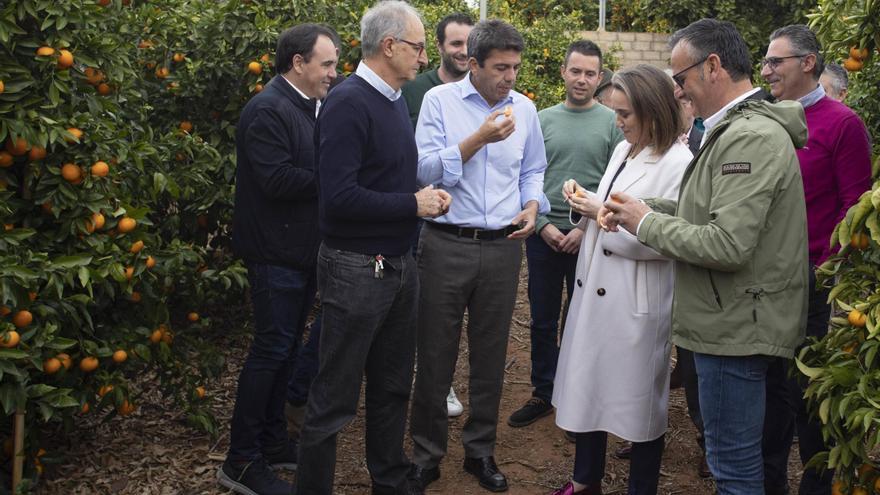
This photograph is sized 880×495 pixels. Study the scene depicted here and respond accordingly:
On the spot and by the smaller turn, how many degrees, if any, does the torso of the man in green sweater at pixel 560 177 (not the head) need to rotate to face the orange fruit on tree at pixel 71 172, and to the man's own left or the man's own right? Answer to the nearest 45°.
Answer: approximately 45° to the man's own right

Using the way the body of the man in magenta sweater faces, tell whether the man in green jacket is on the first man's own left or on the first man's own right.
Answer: on the first man's own left

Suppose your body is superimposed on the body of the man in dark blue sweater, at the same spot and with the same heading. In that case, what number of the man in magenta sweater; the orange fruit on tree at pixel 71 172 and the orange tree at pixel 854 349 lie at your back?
1

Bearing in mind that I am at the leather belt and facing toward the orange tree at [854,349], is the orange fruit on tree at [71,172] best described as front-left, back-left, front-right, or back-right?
back-right

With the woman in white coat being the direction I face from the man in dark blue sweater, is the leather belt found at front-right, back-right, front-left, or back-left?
front-left

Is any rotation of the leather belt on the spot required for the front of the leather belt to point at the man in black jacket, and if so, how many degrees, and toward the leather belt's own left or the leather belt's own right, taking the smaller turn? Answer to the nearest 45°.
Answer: approximately 90° to the leather belt's own right

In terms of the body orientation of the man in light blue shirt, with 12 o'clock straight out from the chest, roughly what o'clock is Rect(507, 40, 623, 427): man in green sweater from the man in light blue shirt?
The man in green sweater is roughly at 7 o'clock from the man in light blue shirt.

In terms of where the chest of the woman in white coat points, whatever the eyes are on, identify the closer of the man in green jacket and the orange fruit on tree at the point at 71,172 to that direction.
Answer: the orange fruit on tree

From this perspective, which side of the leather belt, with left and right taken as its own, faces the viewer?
front

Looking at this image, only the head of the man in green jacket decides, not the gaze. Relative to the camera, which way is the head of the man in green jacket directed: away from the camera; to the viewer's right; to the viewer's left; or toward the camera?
to the viewer's left

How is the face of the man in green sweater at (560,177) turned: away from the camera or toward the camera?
toward the camera

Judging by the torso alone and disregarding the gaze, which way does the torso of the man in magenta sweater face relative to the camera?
to the viewer's left

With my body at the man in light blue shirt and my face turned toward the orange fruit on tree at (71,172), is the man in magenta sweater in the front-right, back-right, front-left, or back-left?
back-left

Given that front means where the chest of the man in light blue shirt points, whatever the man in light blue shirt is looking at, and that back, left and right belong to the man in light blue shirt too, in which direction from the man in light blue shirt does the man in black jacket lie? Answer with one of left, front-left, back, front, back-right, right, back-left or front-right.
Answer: right

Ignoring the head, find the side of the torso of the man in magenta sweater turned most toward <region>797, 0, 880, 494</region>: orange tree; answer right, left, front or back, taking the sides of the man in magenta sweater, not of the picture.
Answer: left
